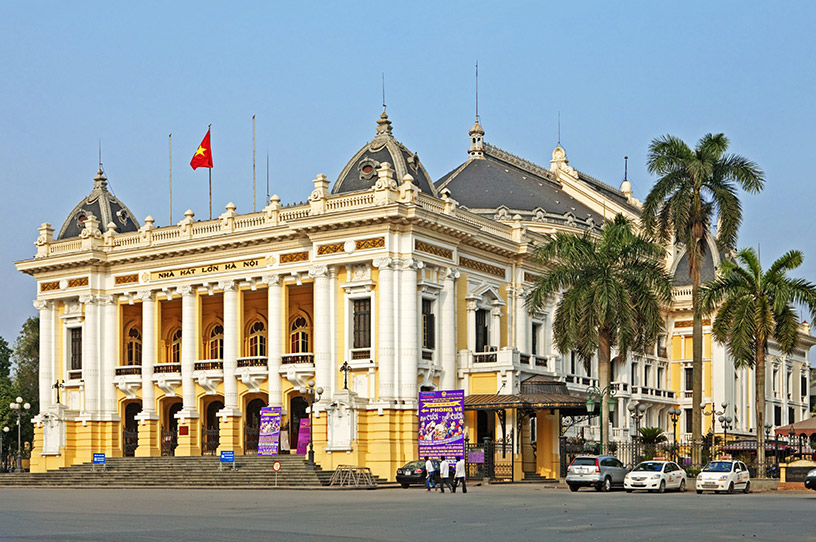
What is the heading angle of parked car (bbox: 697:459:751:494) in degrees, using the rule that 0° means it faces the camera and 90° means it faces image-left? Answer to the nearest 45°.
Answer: approximately 45°

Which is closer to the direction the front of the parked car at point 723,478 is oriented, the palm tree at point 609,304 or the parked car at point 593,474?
the parked car

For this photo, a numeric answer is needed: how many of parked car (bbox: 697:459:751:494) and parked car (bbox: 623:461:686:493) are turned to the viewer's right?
0

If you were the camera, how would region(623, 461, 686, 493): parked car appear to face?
facing the viewer and to the left of the viewer

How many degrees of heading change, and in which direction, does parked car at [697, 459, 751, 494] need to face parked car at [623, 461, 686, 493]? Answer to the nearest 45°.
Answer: approximately 45° to its right

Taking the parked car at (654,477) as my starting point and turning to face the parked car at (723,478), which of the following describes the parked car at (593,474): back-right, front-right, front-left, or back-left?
back-left

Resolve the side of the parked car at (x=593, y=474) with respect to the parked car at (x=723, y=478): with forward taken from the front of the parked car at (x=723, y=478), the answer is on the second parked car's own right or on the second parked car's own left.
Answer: on the second parked car's own right

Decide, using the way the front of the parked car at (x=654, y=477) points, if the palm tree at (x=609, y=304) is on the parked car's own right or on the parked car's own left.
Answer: on the parked car's own right
